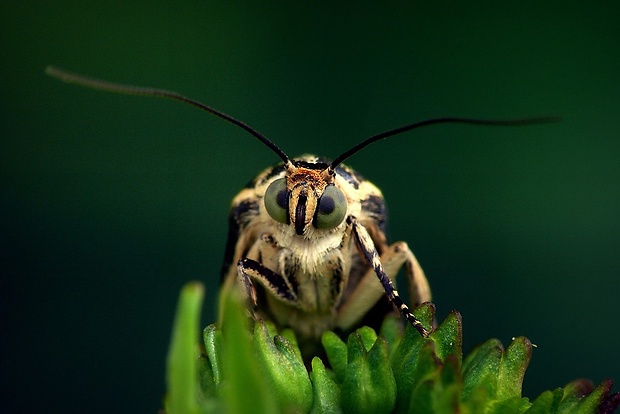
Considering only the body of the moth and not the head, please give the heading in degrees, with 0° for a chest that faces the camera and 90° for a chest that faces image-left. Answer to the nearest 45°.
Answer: approximately 0°
